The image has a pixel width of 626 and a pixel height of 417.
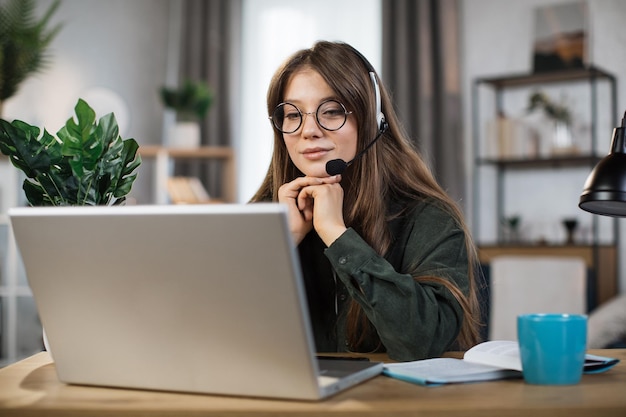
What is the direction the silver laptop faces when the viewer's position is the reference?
facing away from the viewer and to the right of the viewer

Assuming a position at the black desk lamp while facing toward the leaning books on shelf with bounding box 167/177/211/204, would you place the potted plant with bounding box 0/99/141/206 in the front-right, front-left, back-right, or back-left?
front-left

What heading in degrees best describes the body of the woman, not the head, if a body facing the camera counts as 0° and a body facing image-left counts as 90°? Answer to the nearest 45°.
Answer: approximately 45°

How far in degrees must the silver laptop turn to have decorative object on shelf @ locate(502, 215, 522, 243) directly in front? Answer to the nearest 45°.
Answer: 0° — it already faces it

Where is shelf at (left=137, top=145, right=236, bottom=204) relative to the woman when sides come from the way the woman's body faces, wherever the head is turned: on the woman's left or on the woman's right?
on the woman's right

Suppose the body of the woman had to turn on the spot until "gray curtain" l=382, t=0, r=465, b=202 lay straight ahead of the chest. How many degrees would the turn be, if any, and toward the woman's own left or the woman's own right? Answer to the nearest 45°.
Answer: approximately 135° to the woman's own right

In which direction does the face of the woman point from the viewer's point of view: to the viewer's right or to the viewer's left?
to the viewer's left

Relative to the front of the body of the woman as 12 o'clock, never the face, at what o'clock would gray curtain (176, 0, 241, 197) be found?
The gray curtain is roughly at 4 o'clock from the woman.

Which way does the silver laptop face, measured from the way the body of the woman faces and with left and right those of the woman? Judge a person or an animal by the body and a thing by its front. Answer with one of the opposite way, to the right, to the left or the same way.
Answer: the opposite way
